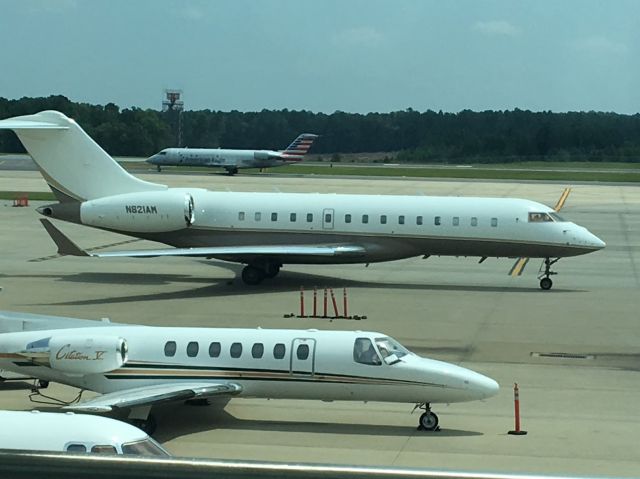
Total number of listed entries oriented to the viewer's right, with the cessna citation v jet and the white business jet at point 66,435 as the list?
2

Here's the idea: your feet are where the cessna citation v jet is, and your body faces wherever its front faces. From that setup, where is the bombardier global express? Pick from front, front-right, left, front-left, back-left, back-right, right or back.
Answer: left

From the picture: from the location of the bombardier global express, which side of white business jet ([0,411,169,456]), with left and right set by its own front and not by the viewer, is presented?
left

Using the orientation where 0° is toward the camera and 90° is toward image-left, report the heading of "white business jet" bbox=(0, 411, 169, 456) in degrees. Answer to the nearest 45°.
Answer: approximately 270°

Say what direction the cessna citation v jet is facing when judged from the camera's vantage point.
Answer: facing to the right of the viewer

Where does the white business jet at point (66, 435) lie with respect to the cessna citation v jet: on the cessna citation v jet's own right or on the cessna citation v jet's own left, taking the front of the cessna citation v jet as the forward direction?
on the cessna citation v jet's own right
